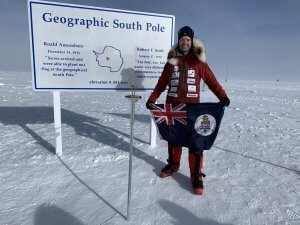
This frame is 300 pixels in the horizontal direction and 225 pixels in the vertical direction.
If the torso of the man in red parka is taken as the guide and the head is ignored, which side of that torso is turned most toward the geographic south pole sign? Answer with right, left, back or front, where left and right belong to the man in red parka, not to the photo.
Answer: right

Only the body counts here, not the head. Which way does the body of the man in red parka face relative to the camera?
toward the camera
